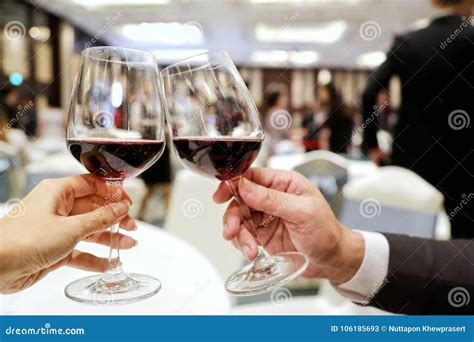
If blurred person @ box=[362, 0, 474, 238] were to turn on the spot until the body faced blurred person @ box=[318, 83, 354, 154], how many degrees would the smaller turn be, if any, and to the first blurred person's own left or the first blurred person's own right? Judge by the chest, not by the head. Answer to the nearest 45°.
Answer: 0° — they already face them

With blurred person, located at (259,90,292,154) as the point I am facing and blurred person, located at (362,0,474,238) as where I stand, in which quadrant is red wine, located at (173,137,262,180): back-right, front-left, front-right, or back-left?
back-left

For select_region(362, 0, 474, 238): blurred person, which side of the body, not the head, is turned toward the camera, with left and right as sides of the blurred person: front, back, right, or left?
back

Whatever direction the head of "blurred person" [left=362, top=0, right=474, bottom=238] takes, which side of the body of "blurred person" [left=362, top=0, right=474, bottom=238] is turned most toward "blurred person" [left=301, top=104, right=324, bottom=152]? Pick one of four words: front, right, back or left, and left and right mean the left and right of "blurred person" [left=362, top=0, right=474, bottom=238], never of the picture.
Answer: front

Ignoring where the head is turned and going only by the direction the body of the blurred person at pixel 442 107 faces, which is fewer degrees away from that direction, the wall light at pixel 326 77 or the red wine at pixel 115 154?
the wall light
